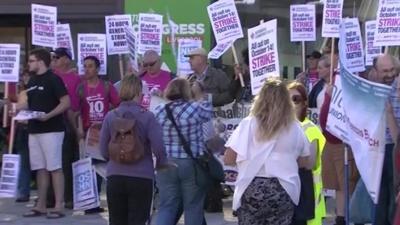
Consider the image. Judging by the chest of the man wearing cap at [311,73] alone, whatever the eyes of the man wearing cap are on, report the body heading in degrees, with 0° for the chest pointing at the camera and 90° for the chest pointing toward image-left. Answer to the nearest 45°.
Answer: approximately 45°

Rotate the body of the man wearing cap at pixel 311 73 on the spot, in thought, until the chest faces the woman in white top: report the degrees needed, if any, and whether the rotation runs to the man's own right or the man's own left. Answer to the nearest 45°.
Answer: approximately 45° to the man's own left

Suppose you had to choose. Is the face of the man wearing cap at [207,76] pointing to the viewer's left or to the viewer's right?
to the viewer's left

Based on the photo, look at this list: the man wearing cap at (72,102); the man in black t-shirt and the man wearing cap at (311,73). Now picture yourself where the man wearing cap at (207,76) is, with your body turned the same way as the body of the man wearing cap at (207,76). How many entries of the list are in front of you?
2

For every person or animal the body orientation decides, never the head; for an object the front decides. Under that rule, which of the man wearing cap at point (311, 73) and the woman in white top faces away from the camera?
the woman in white top

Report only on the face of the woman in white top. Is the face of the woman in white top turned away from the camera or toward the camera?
away from the camera

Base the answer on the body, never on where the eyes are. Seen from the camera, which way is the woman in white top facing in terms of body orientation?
away from the camera

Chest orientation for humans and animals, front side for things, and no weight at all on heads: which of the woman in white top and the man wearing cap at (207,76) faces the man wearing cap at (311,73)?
the woman in white top
